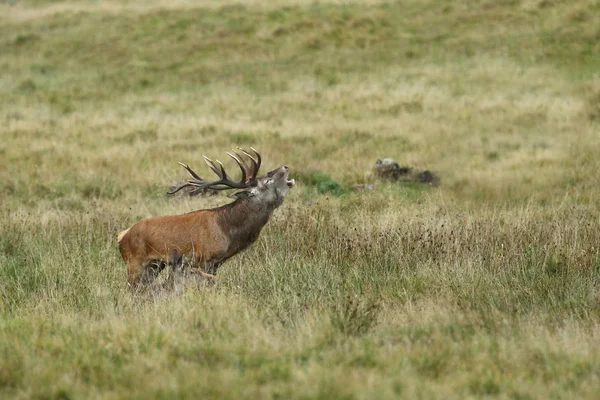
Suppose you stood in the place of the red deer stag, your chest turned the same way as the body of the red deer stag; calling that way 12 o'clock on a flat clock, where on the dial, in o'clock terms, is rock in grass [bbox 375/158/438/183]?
The rock in grass is roughly at 10 o'clock from the red deer stag.

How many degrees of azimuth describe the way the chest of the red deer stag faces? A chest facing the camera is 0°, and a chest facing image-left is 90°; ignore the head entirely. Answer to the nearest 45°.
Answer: approximately 270°
